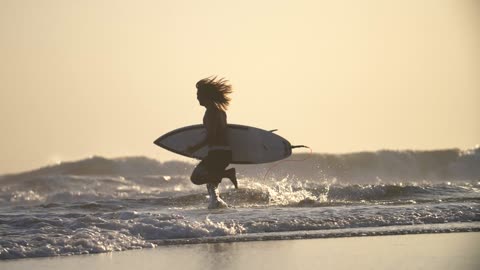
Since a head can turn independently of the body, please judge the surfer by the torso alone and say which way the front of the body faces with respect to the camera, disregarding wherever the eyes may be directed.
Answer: to the viewer's left
